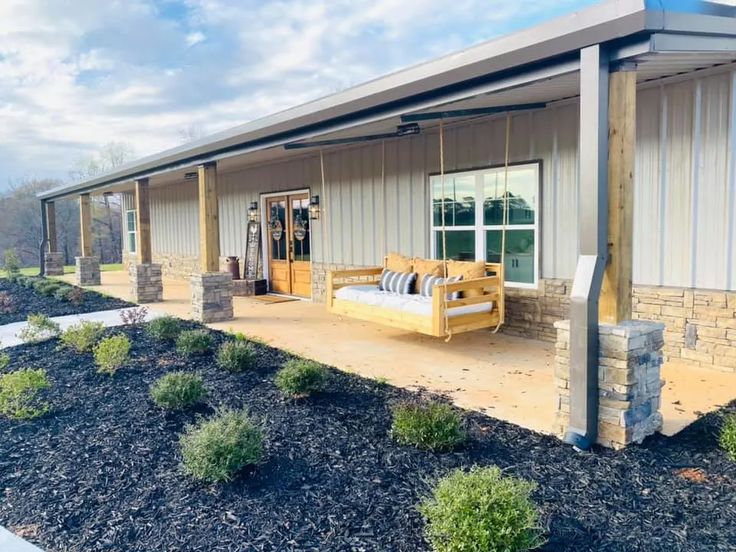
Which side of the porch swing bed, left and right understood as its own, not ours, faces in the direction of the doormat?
right

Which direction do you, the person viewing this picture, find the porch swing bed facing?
facing the viewer and to the left of the viewer

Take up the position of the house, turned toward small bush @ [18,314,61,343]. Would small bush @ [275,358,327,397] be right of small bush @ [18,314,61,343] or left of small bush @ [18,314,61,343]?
left

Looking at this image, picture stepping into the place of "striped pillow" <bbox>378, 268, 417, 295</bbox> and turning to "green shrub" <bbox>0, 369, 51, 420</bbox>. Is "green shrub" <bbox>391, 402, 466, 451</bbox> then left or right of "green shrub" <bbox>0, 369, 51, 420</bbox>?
left

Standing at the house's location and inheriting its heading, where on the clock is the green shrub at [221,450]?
The green shrub is roughly at 12 o'clock from the house.

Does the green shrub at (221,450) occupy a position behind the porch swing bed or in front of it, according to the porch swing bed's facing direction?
in front

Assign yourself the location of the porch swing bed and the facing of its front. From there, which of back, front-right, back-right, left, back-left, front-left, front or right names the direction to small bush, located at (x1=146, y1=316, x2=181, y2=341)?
front-right

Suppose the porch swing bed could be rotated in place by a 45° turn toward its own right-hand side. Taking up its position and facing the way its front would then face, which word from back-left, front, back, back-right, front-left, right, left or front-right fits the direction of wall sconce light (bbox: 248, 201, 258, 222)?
front-right

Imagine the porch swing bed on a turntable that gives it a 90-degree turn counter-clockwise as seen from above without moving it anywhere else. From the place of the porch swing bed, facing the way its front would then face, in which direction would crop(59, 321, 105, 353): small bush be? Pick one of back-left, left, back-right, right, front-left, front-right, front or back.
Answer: back-right

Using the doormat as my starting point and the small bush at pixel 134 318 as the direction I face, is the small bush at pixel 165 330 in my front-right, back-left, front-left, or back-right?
front-left

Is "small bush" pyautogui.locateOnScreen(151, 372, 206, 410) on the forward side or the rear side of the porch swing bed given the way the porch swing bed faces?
on the forward side

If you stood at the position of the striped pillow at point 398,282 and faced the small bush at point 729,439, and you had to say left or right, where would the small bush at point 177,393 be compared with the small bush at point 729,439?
right

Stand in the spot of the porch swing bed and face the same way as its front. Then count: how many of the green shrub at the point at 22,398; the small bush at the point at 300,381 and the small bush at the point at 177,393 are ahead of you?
3
